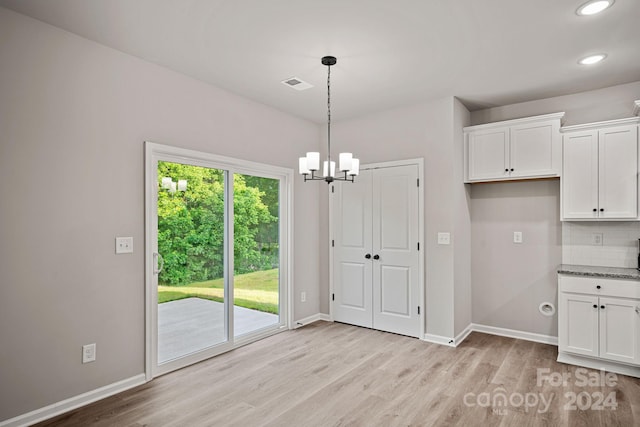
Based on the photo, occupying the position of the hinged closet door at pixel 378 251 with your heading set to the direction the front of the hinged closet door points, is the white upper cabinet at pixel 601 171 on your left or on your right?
on your left

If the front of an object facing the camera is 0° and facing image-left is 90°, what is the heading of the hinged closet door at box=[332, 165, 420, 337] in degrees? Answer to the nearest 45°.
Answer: approximately 45°

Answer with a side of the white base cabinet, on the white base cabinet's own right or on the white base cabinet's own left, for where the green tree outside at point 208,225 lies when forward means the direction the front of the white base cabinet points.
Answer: on the white base cabinet's own right

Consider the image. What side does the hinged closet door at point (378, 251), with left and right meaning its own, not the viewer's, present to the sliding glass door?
front

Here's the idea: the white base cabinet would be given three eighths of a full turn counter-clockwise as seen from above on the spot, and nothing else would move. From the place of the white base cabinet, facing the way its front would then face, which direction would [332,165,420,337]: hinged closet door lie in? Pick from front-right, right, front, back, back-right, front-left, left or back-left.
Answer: back-left

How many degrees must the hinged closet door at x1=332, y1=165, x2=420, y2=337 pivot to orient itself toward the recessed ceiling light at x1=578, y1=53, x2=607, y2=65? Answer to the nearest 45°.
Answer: approximately 90° to its left

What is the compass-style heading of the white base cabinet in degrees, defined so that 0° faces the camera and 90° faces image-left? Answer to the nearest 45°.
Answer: approximately 0°
